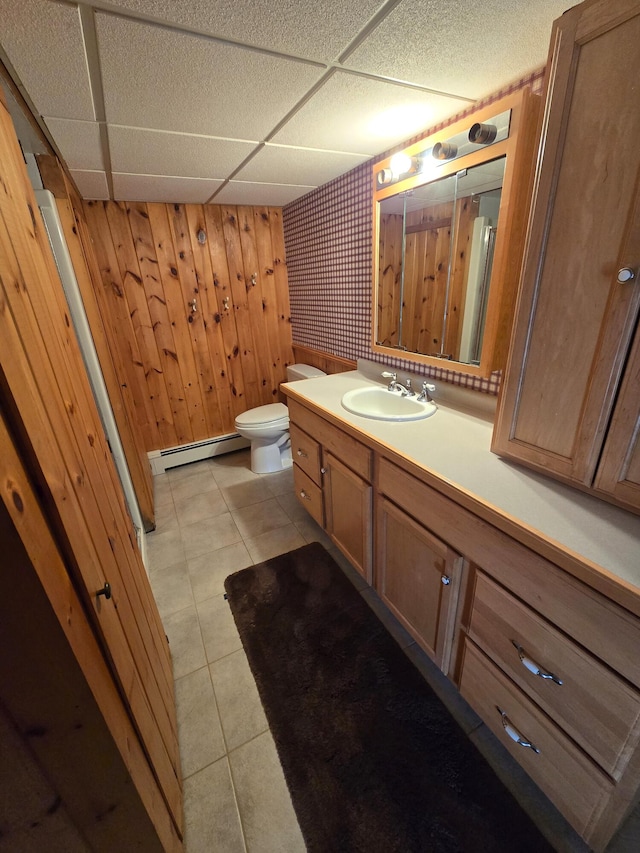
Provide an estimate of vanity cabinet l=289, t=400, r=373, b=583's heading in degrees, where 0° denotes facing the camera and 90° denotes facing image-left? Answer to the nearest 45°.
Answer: approximately 45°

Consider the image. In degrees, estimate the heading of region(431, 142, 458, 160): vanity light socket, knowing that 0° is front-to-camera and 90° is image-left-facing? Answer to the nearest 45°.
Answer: approximately 45°
